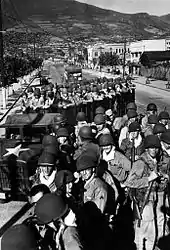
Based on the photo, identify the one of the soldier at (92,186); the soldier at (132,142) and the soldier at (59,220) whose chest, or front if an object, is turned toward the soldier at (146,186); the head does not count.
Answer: the soldier at (132,142)

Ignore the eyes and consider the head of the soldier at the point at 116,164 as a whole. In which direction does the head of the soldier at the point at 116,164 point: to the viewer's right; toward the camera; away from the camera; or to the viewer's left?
toward the camera

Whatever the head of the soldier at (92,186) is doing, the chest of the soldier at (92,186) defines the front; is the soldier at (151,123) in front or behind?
behind

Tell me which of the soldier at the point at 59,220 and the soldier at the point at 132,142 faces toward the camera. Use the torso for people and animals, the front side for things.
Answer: the soldier at the point at 132,142

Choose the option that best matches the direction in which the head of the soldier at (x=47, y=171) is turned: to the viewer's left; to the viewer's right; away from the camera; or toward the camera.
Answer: toward the camera

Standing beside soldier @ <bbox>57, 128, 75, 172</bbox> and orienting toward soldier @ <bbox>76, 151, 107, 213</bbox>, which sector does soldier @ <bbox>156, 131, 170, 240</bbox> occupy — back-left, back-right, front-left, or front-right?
front-left

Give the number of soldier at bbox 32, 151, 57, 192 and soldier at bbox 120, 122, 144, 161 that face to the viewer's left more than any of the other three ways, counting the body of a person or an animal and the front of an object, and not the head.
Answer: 0

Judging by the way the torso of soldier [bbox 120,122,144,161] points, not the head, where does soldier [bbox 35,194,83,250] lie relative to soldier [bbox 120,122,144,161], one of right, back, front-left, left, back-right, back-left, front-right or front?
front

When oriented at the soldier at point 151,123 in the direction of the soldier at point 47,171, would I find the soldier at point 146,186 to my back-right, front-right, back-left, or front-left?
front-left

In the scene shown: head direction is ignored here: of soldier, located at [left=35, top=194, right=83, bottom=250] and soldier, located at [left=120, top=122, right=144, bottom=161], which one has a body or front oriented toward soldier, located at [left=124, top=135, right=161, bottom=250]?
soldier, located at [left=120, top=122, right=144, bottom=161]

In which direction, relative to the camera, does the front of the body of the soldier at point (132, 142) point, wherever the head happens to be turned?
toward the camera
